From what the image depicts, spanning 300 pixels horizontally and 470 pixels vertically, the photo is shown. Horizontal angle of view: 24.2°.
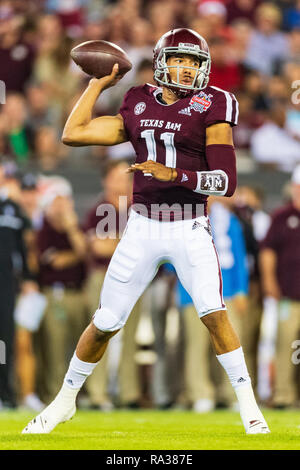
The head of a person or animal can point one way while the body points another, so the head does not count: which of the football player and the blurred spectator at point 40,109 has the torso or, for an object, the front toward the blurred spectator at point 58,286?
the blurred spectator at point 40,109

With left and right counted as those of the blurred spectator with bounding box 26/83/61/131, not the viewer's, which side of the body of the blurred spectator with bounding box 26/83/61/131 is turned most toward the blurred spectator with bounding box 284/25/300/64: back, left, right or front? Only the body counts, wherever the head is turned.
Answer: left

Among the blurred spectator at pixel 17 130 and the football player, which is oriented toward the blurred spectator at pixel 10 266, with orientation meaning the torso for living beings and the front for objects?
the blurred spectator at pixel 17 130

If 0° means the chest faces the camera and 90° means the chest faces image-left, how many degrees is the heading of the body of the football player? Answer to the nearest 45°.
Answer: approximately 0°

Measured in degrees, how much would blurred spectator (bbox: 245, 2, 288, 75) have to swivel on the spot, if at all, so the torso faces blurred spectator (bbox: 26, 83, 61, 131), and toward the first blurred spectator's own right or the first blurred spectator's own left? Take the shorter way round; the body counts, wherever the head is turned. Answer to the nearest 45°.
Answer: approximately 45° to the first blurred spectator's own right
